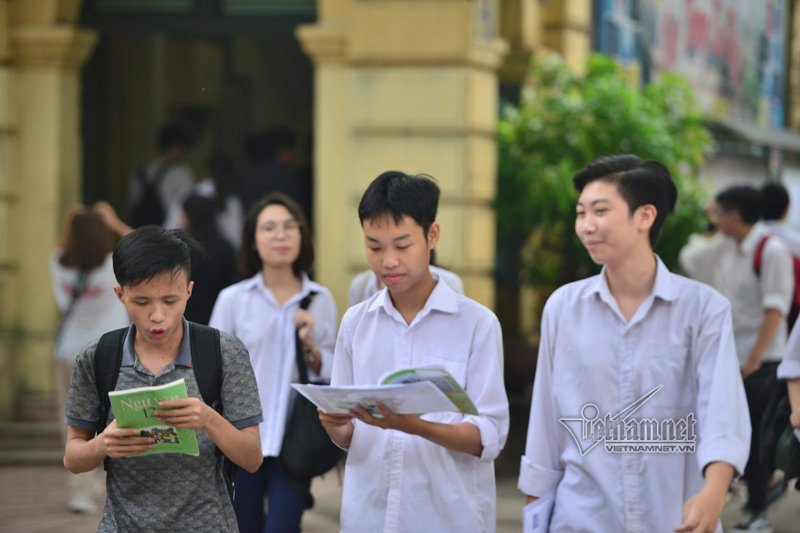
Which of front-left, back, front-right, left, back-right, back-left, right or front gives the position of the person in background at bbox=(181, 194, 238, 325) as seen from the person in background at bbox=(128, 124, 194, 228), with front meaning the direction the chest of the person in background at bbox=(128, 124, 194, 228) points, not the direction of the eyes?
back

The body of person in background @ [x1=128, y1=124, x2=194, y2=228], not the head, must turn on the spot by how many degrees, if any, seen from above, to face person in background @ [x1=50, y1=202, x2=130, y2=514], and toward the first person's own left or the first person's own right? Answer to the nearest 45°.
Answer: approximately 180°

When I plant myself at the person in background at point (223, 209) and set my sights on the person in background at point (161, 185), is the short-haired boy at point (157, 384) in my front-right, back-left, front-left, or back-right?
back-left

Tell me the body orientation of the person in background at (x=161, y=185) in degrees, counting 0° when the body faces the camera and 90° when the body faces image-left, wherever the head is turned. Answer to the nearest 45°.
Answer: approximately 180°

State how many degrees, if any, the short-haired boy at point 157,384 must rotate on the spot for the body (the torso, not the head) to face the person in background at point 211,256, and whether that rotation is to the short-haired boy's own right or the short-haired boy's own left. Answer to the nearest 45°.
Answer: approximately 180°

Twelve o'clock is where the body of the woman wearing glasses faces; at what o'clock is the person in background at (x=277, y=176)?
The person in background is roughly at 6 o'clock from the woman wearing glasses.

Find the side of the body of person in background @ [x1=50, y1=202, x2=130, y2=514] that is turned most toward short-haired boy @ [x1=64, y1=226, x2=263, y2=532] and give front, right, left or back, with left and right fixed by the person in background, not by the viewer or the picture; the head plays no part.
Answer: back

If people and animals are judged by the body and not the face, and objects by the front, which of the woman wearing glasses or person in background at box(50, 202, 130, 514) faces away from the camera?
the person in background

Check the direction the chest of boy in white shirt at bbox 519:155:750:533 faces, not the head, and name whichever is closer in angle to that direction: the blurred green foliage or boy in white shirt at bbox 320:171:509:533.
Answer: the boy in white shirt
